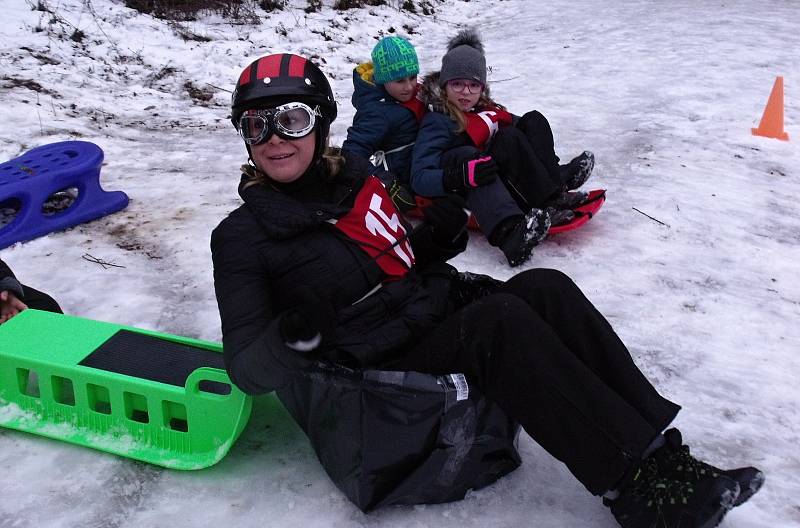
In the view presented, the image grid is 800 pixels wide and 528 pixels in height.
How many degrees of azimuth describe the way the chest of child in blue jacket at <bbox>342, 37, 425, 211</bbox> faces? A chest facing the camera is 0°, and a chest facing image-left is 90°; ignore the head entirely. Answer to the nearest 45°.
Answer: approximately 315°

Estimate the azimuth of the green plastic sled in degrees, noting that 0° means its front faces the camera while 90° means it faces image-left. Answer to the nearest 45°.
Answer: approximately 315°

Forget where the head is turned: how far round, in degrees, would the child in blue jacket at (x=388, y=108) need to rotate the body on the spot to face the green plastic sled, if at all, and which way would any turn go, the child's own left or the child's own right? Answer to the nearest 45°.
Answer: approximately 45° to the child's own right

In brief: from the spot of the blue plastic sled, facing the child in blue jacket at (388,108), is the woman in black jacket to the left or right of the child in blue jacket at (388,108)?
right

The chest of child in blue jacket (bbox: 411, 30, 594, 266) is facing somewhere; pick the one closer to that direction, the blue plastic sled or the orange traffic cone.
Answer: the orange traffic cone

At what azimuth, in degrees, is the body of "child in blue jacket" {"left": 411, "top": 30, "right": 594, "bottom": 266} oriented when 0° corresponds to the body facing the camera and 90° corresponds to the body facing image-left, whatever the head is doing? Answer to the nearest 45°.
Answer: approximately 315°

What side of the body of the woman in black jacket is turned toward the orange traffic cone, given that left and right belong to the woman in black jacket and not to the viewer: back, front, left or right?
left

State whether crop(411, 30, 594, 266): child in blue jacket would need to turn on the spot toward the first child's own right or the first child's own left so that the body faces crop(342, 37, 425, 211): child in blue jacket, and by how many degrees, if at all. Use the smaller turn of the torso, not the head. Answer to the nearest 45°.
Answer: approximately 135° to the first child's own right

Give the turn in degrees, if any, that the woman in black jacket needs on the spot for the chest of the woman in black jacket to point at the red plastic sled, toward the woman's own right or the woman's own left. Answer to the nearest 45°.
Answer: approximately 135° to the woman's own left
